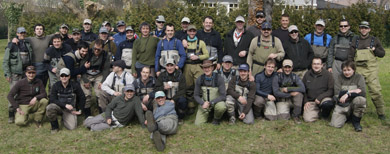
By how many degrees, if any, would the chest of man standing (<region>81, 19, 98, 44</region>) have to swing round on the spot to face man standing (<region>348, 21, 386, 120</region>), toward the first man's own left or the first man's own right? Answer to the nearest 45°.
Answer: approximately 45° to the first man's own left

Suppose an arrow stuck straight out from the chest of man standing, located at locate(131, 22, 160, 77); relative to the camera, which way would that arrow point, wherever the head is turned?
toward the camera

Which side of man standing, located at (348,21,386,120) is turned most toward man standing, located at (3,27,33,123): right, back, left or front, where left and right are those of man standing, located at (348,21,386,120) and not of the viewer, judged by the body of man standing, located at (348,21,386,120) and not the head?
right

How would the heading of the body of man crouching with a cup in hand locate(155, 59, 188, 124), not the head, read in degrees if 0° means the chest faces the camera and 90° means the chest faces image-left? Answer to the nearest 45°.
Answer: approximately 0°

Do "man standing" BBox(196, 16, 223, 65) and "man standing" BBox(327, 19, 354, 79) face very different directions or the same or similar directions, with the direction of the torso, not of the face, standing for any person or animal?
same or similar directions

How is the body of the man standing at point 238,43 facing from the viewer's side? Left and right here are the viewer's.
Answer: facing the viewer

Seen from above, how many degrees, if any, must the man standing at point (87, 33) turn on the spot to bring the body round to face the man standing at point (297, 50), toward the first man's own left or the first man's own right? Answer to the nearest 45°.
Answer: approximately 45° to the first man's own left

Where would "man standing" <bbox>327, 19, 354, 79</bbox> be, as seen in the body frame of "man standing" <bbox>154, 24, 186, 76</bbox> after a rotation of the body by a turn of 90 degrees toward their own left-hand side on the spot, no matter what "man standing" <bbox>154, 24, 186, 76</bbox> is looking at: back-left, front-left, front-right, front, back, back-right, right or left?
front

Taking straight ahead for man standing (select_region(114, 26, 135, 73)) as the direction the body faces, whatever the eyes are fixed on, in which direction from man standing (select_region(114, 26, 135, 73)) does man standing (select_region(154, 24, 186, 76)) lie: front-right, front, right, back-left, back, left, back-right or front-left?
front-left

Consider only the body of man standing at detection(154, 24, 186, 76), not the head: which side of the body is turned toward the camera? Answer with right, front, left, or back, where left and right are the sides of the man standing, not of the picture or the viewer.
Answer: front

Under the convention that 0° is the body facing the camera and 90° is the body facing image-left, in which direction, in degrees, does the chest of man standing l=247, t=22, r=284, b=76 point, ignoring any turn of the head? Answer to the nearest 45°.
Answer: approximately 0°
